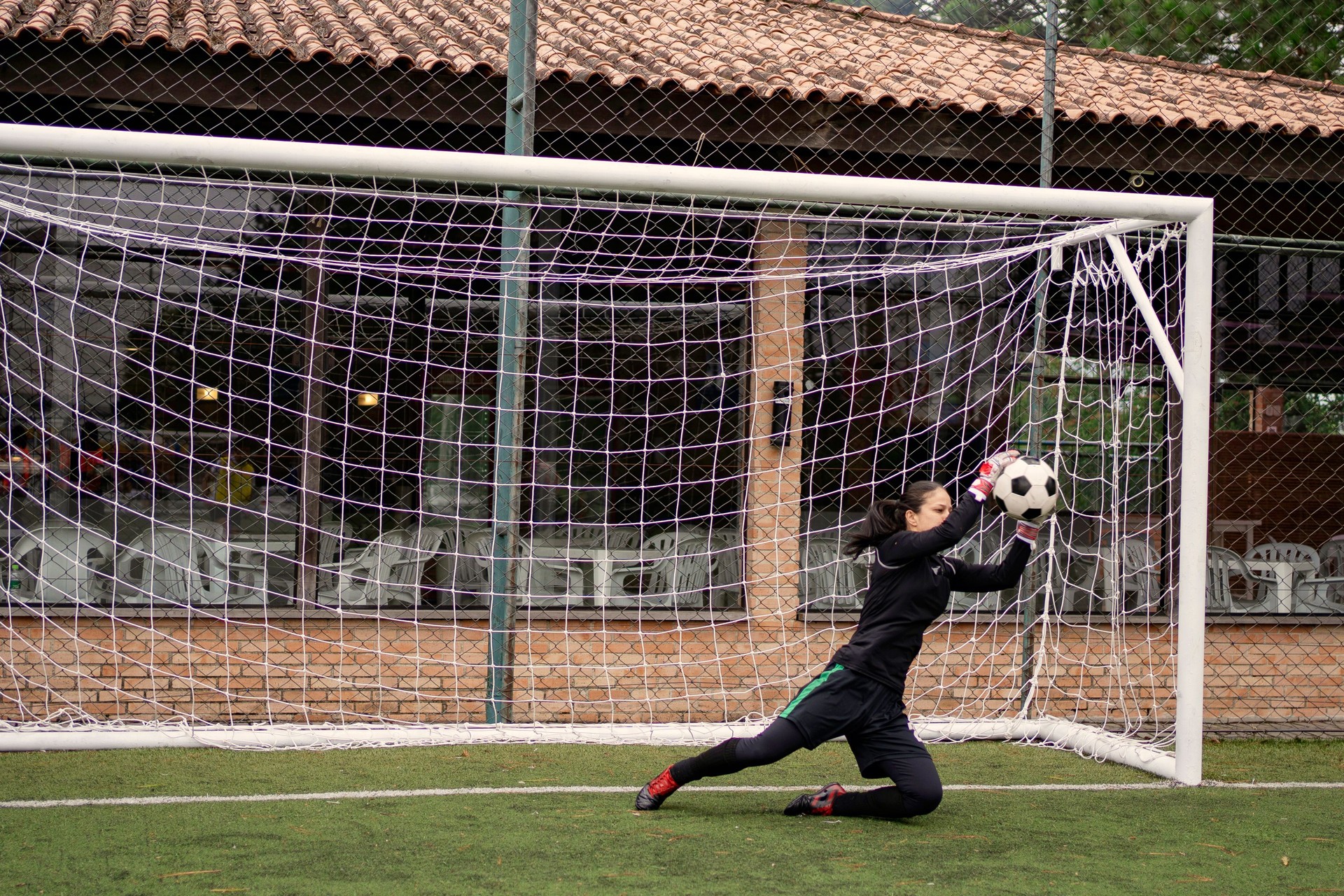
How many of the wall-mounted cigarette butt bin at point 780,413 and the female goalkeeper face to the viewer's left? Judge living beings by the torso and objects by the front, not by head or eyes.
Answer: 0

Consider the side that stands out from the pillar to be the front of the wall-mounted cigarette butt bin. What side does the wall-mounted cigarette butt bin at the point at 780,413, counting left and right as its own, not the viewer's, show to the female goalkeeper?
front

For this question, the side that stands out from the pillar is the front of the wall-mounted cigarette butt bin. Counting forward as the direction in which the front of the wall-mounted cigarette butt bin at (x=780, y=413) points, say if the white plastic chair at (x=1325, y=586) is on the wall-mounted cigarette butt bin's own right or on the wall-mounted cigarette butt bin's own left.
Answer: on the wall-mounted cigarette butt bin's own left

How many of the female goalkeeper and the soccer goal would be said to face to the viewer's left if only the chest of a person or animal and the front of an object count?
0

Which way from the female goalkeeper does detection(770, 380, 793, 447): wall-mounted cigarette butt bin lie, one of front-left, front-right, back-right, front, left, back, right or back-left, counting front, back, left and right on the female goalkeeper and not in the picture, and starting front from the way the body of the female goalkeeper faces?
back-left

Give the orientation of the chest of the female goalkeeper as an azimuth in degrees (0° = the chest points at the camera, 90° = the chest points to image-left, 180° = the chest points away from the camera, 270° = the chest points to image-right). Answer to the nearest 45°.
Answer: approximately 315°

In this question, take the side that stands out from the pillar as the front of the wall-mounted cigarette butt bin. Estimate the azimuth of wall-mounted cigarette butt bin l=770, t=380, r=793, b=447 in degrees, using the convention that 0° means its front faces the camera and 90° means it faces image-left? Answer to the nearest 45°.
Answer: approximately 0°

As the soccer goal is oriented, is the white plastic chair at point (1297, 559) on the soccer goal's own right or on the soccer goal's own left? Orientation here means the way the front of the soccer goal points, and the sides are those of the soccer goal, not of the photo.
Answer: on the soccer goal's own left
